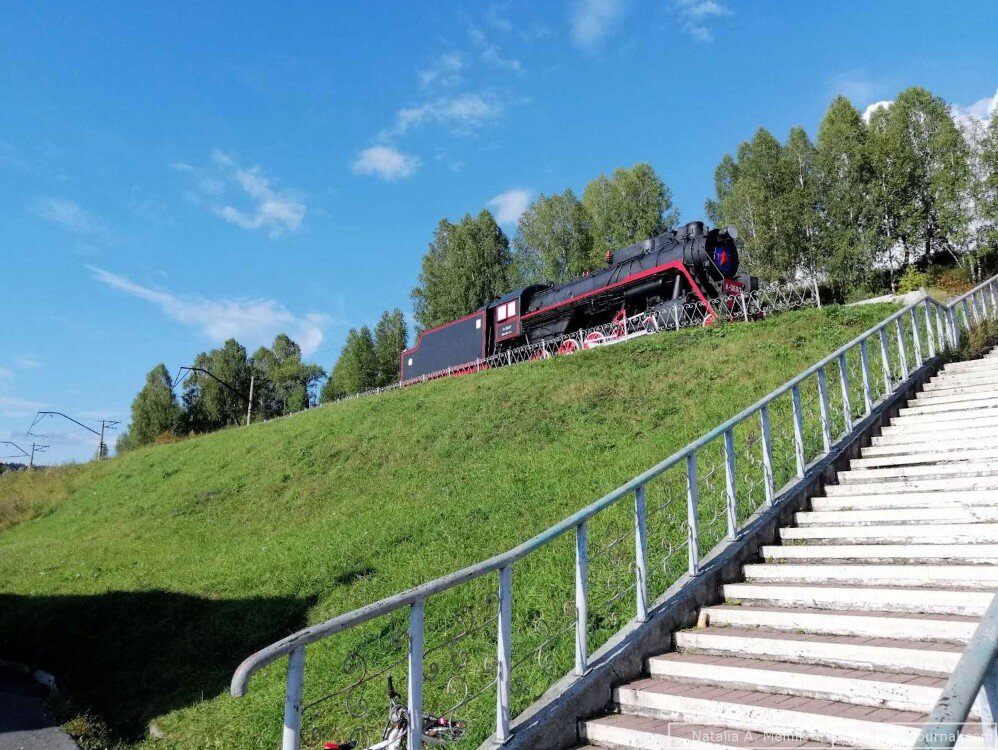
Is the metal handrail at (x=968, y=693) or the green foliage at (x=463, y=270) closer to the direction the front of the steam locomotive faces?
the metal handrail

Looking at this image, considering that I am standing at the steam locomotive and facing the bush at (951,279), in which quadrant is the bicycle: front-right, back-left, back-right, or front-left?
back-right

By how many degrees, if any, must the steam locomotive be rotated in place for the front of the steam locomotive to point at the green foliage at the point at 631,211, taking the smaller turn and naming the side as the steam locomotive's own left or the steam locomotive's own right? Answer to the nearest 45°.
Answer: approximately 135° to the steam locomotive's own left

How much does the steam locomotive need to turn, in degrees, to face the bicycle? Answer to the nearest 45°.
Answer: approximately 45° to its right

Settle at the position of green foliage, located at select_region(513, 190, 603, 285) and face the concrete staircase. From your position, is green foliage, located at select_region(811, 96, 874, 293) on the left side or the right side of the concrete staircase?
left

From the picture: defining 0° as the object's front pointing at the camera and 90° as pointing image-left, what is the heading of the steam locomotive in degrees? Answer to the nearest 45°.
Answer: approximately 315°

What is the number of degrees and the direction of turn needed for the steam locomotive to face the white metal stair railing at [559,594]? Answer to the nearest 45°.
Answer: approximately 45° to its right

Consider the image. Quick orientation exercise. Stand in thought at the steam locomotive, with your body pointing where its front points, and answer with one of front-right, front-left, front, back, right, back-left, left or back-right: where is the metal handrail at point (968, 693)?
front-right
